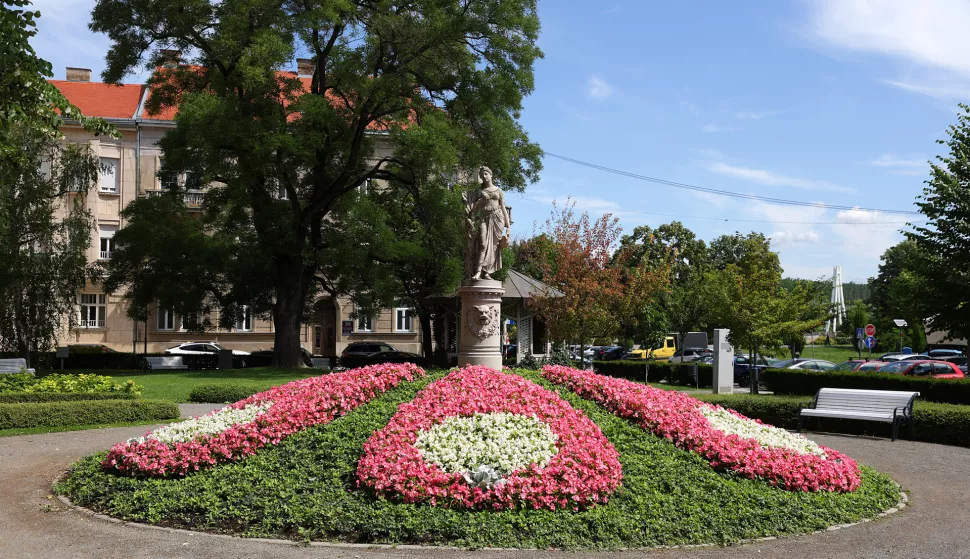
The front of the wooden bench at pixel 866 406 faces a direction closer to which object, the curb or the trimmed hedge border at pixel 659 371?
the curb

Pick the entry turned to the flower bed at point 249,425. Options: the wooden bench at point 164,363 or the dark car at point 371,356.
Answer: the wooden bench

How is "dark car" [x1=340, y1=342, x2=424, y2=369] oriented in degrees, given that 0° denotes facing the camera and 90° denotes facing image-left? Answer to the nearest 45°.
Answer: approximately 270°

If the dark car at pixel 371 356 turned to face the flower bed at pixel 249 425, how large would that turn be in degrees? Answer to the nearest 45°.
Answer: approximately 90° to its right

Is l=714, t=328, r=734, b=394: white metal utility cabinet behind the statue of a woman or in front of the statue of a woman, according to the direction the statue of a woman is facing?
behind
